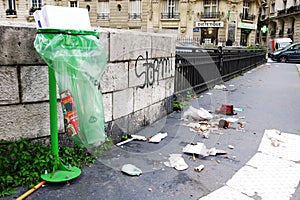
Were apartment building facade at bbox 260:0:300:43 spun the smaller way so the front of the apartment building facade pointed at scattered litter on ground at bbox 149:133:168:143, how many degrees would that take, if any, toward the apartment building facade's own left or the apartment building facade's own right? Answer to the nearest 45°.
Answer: approximately 45° to the apartment building facade's own left

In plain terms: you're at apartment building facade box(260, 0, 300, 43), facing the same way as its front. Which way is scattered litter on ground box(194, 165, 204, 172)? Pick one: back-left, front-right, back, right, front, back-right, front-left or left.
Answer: front-left

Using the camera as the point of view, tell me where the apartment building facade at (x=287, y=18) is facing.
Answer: facing the viewer and to the left of the viewer

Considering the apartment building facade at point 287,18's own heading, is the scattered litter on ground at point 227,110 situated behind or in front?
in front

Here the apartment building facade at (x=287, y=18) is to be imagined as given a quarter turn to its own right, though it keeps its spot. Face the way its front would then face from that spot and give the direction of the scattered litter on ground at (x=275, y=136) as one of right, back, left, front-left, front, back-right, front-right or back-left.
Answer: back-left

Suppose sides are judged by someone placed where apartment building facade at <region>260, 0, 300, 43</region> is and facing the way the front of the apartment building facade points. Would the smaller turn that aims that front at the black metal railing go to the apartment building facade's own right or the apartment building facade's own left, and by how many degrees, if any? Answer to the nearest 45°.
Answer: approximately 45° to the apartment building facade's own left

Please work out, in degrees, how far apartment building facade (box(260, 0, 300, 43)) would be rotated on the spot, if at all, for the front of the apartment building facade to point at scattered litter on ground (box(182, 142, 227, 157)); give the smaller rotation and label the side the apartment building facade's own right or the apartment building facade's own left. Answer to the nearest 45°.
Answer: approximately 45° to the apartment building facade's own left

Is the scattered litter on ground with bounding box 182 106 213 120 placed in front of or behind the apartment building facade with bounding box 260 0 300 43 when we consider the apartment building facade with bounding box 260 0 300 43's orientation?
in front

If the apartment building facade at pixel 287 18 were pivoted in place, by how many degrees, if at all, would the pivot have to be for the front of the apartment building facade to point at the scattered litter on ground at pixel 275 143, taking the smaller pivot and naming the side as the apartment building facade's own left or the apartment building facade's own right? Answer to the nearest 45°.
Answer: approximately 45° to the apartment building facade's own left

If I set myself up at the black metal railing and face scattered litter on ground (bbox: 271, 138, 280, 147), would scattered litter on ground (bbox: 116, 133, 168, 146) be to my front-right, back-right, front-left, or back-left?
front-right

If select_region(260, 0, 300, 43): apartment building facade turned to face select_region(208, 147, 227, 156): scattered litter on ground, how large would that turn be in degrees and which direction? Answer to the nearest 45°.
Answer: approximately 45° to its left

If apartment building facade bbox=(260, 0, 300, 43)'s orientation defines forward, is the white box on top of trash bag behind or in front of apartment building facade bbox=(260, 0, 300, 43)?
in front

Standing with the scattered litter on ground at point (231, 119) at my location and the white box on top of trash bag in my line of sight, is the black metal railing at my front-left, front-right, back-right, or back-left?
back-right

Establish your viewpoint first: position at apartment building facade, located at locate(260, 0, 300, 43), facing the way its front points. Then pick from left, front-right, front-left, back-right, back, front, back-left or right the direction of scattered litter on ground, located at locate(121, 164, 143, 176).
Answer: front-left
